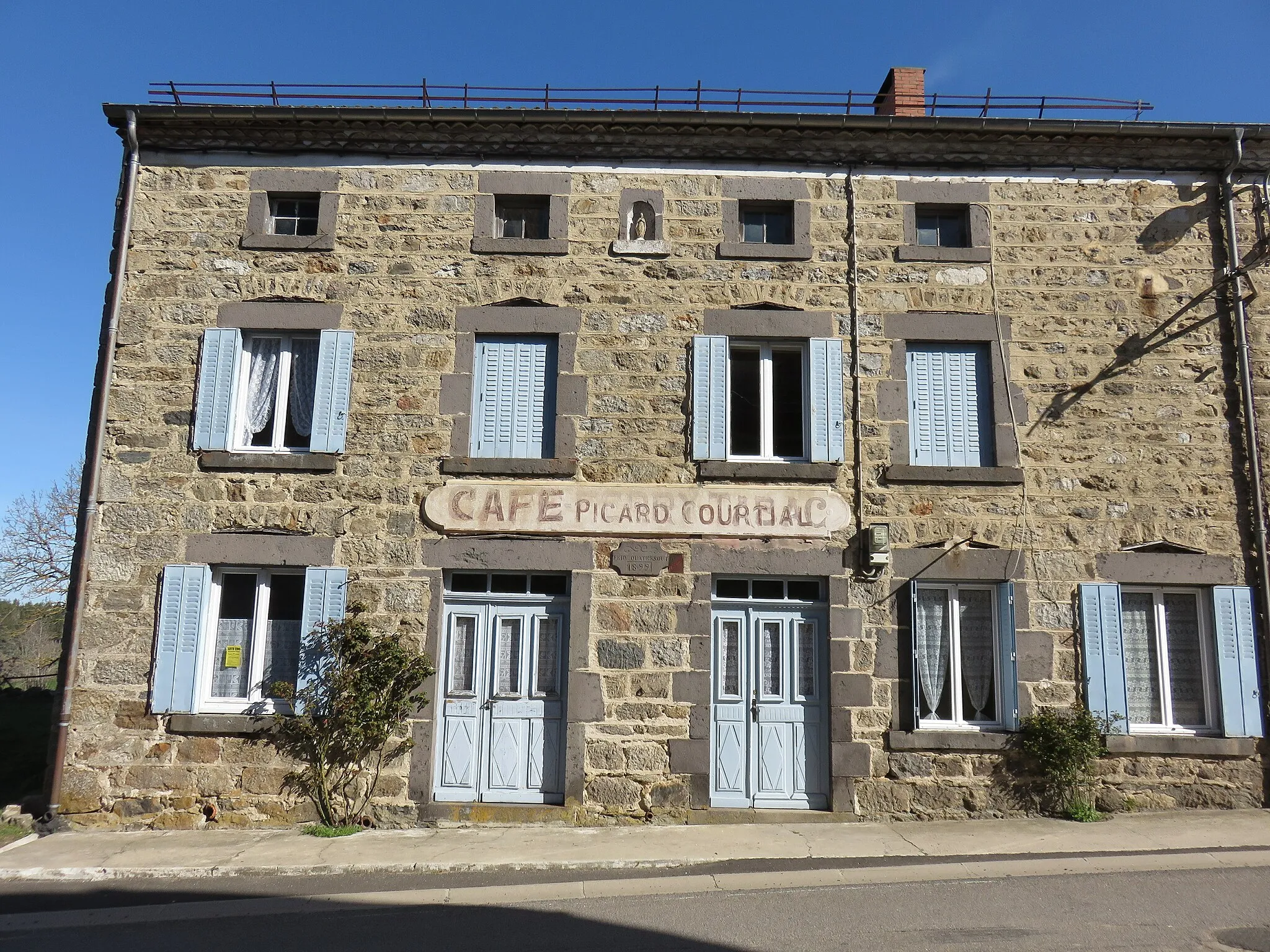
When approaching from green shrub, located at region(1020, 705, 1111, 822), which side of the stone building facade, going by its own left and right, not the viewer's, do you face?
left

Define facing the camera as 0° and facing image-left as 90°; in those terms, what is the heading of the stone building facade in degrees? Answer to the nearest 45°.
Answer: approximately 0°
